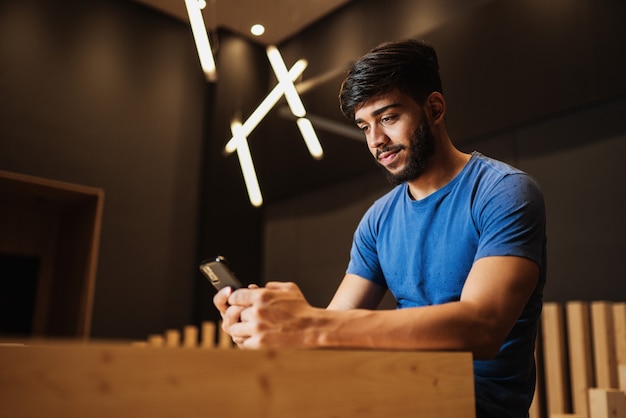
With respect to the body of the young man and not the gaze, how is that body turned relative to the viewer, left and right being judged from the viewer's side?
facing the viewer and to the left of the viewer

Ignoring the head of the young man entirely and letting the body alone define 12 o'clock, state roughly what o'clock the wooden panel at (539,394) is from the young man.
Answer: The wooden panel is roughly at 5 o'clock from the young man.

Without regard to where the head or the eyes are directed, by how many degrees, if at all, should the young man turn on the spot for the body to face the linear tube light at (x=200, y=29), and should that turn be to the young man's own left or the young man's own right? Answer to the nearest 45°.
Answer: approximately 90° to the young man's own right

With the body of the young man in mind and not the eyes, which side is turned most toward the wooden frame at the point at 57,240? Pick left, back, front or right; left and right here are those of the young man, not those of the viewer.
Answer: right

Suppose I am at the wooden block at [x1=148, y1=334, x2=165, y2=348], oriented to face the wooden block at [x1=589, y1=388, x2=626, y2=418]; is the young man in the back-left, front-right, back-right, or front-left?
front-right

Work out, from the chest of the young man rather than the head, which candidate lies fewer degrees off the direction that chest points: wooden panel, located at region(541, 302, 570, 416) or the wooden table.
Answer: the wooden table

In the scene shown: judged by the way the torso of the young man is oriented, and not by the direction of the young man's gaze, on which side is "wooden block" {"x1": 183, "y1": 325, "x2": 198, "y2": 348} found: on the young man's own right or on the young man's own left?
on the young man's own right

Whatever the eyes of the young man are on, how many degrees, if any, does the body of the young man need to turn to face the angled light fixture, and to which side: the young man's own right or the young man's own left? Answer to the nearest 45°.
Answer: approximately 135° to the young man's own right

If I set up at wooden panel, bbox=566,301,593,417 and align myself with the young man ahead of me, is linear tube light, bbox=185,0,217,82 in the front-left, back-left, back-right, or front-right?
front-right

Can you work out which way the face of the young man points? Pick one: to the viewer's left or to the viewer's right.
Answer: to the viewer's left
